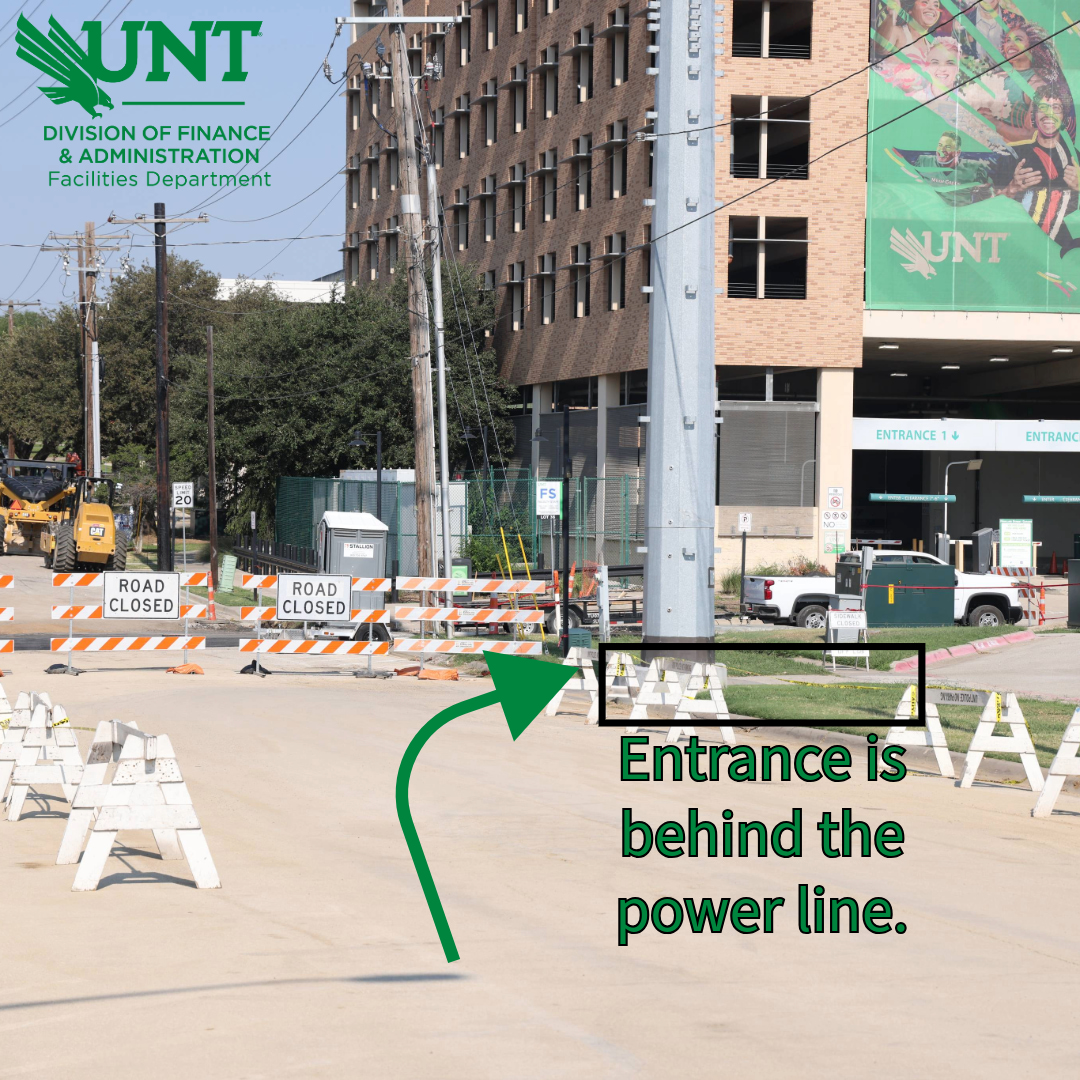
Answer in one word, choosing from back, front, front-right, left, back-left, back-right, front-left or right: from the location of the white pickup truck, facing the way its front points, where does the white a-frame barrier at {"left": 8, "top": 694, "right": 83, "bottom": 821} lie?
right

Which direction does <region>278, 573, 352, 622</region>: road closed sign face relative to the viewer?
toward the camera

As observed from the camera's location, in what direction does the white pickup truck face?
facing to the right of the viewer

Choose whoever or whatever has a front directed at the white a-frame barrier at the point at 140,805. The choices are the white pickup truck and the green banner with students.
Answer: the green banner with students

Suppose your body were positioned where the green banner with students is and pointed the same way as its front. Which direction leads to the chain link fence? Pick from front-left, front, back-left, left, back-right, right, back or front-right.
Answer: right

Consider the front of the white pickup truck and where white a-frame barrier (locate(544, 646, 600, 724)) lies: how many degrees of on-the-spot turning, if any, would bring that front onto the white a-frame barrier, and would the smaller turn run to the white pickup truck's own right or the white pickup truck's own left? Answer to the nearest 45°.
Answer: approximately 90° to the white pickup truck's own right

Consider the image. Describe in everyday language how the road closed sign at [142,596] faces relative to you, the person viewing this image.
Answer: facing the viewer

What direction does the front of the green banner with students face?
toward the camera

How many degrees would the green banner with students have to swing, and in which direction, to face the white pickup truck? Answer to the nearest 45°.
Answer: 0° — it already faces it

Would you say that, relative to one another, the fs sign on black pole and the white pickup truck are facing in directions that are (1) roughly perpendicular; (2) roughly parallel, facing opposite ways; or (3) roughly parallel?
roughly perpendicular

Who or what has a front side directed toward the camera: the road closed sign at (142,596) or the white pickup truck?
the road closed sign

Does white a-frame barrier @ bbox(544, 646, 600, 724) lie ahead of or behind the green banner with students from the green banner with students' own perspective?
ahead

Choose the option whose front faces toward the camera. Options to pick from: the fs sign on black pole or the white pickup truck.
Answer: the fs sign on black pole

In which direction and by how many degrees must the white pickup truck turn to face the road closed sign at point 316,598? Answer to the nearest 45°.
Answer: approximately 135° to its right

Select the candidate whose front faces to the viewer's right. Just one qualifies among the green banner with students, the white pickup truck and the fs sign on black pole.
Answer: the white pickup truck

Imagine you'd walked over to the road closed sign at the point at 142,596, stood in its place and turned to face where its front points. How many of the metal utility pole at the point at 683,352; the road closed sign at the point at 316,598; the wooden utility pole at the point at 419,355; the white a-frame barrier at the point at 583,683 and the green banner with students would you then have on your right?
0

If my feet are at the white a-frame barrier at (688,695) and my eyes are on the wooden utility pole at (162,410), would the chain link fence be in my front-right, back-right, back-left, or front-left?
front-right
